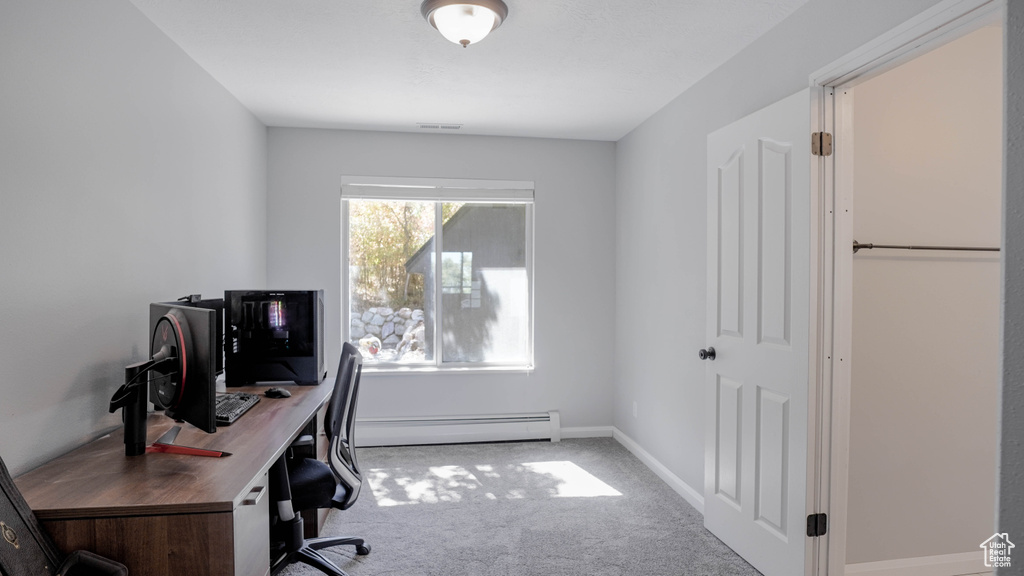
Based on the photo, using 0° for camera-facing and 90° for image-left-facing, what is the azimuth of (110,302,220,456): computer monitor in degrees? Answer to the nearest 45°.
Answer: approximately 225°

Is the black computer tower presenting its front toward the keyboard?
no

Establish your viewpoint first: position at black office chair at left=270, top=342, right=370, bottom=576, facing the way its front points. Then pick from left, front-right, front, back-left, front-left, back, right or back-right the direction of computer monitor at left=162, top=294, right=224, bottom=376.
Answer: front-right

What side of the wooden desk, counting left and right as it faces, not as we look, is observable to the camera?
right

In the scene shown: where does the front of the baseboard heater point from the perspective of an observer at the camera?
facing the viewer

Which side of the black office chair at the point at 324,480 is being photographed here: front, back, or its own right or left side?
left

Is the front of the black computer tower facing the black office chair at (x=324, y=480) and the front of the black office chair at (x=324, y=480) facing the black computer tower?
no

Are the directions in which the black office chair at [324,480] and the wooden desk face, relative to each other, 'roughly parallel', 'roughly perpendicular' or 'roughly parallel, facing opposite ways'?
roughly parallel, facing opposite ways

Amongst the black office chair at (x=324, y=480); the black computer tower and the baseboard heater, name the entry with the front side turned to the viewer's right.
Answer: the black computer tower

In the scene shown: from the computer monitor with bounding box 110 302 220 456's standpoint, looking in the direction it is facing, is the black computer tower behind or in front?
in front

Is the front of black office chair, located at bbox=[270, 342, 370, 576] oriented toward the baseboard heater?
no

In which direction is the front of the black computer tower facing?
to the viewer's right

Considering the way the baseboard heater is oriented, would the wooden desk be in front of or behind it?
in front

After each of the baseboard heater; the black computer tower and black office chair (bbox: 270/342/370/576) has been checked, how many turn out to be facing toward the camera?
1

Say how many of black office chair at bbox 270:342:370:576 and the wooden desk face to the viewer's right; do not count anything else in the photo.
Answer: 1
